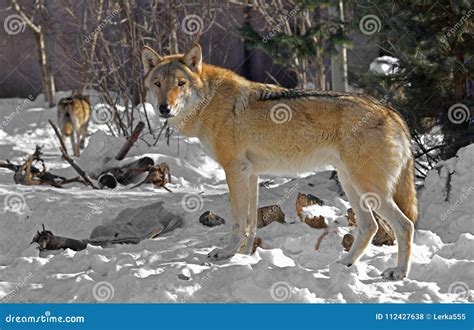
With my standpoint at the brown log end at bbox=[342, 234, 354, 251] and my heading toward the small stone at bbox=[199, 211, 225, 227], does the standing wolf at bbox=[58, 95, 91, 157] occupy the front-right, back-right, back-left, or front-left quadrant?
front-right

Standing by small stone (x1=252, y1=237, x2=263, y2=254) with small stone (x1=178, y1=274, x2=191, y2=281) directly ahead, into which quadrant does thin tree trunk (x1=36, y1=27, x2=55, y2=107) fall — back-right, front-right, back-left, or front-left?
back-right

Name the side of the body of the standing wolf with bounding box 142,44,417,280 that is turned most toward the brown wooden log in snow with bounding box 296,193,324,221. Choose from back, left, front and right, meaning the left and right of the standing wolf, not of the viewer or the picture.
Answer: right

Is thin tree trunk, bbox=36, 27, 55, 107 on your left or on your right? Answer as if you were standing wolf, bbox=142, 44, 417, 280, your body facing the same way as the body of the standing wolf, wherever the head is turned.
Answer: on your right

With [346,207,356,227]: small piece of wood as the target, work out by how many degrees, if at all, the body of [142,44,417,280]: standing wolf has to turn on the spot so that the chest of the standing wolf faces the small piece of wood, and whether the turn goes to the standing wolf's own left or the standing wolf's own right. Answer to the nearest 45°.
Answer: approximately 135° to the standing wolf's own right

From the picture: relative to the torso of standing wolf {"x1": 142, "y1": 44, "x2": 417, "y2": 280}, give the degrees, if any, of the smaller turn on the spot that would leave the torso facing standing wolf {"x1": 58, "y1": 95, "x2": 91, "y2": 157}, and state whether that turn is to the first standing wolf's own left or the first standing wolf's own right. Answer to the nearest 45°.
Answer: approximately 45° to the first standing wolf's own right

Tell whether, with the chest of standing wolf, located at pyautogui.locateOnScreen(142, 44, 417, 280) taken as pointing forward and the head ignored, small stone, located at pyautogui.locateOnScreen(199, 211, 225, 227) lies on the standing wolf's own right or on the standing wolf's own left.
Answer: on the standing wolf's own right

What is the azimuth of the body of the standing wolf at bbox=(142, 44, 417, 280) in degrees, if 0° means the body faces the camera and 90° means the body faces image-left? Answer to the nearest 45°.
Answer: approximately 90°
